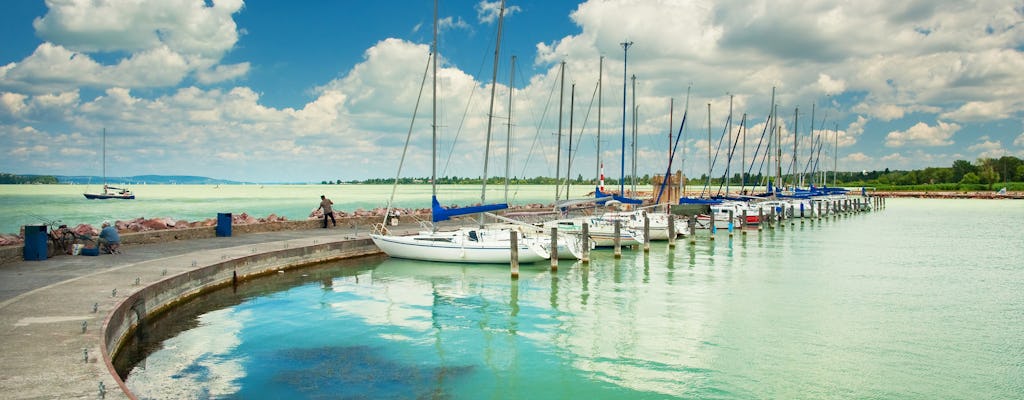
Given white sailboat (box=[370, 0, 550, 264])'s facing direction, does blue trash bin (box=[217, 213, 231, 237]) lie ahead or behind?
ahead

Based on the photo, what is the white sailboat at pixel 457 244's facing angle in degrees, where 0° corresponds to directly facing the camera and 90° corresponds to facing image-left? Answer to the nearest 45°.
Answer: approximately 90°

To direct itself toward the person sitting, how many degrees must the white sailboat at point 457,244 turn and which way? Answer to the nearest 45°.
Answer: approximately 45° to its left

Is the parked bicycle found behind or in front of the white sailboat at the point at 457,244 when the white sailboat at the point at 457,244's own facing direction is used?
in front

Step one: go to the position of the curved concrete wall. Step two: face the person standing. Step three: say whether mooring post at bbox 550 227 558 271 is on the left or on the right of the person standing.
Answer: right

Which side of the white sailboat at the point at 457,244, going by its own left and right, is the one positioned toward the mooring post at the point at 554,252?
back

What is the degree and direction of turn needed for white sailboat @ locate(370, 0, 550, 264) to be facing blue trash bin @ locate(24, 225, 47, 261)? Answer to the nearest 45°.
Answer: approximately 45° to its left

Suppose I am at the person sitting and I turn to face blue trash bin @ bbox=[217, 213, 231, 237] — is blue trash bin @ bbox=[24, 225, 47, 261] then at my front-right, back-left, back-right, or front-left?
back-left

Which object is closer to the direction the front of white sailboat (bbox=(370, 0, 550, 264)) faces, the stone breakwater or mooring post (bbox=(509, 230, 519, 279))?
the stone breakwater
